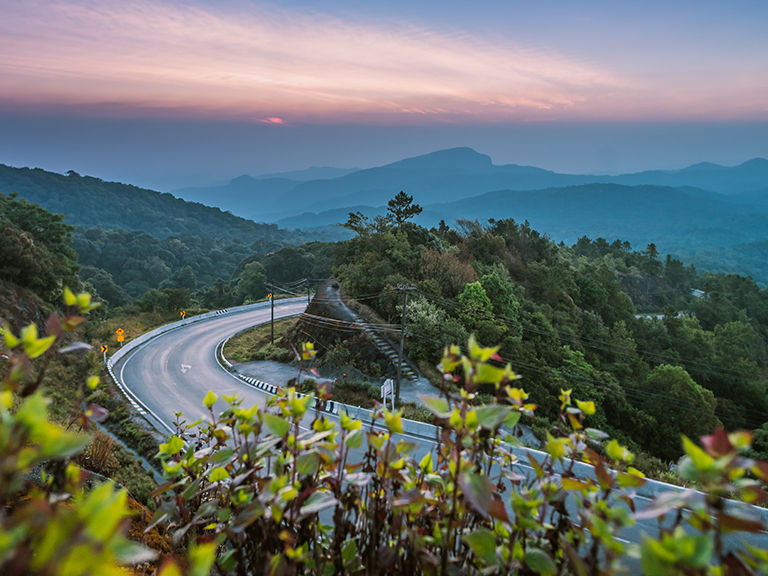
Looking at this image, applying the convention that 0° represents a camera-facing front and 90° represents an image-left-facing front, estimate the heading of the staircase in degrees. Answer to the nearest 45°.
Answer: approximately 315°

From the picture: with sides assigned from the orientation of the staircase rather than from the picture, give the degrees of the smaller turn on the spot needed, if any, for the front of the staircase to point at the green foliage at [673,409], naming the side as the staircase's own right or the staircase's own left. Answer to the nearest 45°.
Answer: approximately 45° to the staircase's own left

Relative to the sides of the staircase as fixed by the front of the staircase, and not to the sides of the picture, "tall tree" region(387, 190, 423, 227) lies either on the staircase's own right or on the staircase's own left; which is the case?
on the staircase's own left

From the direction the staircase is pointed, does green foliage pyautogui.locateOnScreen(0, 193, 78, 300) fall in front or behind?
behind

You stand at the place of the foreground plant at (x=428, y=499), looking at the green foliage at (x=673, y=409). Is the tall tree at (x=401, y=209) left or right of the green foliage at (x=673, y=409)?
left

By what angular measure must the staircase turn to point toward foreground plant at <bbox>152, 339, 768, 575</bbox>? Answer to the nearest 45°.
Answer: approximately 45° to its right

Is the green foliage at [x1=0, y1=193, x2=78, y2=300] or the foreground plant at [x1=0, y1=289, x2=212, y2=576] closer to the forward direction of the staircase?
the foreground plant

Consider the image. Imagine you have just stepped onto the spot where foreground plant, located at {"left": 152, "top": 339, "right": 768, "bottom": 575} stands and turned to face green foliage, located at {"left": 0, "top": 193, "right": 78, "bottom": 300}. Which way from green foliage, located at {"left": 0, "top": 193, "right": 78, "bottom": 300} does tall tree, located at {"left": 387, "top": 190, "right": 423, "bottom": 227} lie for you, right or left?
right
